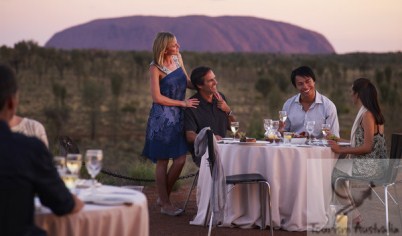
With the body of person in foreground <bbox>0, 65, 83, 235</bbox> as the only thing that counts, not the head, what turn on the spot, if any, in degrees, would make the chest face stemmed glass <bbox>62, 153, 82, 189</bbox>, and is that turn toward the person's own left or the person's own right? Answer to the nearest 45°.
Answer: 0° — they already face it

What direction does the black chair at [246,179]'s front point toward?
to the viewer's right

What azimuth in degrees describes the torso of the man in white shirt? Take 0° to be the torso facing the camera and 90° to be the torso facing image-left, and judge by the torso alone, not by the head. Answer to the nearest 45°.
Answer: approximately 0°

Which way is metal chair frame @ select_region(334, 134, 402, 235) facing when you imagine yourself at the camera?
facing to the left of the viewer

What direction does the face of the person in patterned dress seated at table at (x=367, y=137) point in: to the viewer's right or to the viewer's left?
to the viewer's left

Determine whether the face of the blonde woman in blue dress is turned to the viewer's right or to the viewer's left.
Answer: to the viewer's right

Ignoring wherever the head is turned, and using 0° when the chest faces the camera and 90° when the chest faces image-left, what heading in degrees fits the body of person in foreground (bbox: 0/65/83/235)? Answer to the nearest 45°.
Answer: approximately 225°

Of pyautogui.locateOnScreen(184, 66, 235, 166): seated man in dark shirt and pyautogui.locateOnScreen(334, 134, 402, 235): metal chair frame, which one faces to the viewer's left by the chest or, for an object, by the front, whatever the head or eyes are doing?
the metal chair frame

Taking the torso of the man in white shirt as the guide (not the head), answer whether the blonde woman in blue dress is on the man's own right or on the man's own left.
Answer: on the man's own right

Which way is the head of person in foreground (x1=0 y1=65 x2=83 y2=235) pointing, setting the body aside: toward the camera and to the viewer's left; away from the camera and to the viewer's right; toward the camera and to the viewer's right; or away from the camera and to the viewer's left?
away from the camera and to the viewer's right

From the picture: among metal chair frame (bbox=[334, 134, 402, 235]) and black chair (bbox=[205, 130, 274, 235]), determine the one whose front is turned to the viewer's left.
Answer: the metal chair frame
